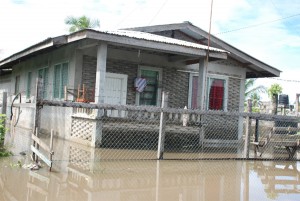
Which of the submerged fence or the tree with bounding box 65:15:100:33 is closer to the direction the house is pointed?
the submerged fence

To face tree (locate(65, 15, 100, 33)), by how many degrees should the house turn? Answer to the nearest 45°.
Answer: approximately 135° to its left

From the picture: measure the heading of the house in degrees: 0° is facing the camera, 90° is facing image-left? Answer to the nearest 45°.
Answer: approximately 315°
